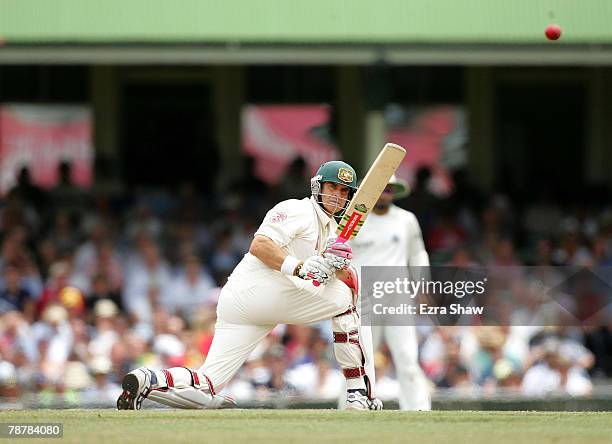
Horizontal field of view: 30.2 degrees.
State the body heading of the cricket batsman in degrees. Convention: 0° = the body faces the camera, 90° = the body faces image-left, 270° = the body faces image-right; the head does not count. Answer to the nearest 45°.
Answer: approximately 270°
